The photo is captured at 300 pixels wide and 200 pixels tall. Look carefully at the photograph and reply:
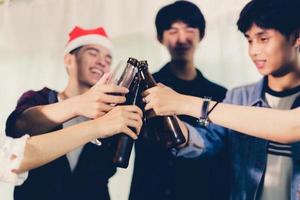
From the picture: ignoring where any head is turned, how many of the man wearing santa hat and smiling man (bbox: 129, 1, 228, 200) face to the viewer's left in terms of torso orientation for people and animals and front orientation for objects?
0

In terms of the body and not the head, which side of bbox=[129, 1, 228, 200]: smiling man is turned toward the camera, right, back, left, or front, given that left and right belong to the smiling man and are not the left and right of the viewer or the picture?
front

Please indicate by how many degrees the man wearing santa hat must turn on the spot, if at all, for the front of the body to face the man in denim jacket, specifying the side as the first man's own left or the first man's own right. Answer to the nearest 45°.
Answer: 0° — they already face them

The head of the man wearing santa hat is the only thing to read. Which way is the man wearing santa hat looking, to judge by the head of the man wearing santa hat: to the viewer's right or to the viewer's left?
to the viewer's right

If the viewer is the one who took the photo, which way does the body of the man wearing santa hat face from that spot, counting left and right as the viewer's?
facing the viewer and to the right of the viewer

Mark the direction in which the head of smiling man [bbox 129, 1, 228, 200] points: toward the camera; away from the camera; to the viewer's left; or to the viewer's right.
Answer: toward the camera

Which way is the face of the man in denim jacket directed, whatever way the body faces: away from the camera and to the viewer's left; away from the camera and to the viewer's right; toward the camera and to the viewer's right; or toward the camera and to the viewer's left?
toward the camera and to the viewer's left
